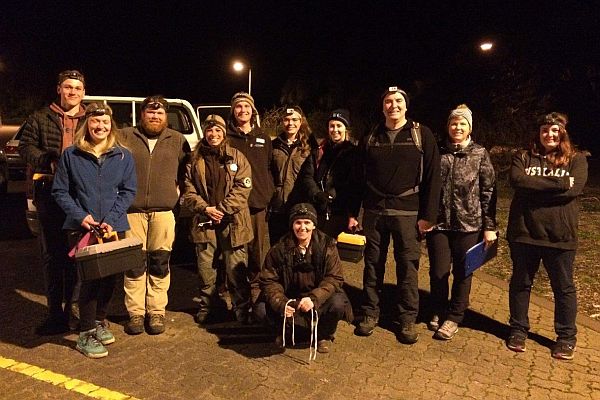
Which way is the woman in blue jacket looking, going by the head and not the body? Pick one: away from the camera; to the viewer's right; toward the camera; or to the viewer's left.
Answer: toward the camera

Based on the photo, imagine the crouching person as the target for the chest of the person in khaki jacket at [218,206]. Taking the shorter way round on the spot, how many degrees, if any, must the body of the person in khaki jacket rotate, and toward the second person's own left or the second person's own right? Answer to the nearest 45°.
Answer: approximately 45° to the second person's own left

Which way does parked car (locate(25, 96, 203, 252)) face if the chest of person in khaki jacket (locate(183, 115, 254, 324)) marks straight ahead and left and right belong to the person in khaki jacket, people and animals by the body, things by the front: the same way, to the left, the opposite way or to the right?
to the right

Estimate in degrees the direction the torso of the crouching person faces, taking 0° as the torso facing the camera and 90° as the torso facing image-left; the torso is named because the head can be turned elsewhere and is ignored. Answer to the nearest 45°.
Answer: approximately 0°

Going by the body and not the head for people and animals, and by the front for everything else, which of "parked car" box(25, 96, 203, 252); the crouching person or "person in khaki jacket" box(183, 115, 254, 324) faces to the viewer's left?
the parked car

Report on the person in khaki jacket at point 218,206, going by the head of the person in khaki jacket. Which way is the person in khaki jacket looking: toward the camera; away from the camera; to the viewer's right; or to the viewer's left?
toward the camera

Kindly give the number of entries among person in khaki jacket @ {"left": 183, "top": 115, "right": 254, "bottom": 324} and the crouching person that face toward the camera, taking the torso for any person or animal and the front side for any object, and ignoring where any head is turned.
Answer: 2

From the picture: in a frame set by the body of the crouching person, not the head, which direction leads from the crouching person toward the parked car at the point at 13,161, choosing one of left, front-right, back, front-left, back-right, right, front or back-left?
back-right

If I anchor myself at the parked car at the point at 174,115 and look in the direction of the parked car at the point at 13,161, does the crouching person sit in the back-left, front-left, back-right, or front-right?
back-left

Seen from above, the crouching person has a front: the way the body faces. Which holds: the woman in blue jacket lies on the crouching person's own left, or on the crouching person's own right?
on the crouching person's own right

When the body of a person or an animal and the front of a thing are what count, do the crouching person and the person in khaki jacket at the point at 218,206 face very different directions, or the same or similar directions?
same or similar directions

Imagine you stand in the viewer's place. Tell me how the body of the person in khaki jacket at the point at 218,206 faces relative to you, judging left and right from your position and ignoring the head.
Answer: facing the viewer

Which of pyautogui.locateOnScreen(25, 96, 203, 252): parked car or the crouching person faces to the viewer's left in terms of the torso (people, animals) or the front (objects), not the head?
the parked car

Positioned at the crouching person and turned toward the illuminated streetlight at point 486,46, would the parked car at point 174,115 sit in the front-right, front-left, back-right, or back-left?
front-left
